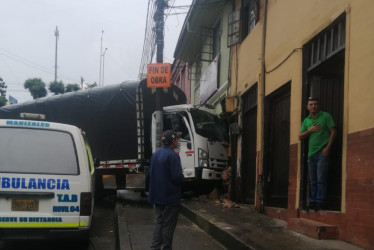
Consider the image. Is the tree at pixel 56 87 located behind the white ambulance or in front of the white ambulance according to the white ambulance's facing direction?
in front

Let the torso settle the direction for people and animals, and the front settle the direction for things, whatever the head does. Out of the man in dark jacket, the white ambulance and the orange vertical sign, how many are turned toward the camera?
1

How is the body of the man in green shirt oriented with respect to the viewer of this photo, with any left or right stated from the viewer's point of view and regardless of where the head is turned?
facing the viewer and to the left of the viewer

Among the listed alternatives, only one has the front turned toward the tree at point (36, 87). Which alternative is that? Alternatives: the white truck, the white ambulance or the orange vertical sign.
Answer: the white ambulance

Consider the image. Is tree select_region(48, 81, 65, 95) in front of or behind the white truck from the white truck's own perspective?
behind

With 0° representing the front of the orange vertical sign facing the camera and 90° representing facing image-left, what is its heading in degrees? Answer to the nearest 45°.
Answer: approximately 0°

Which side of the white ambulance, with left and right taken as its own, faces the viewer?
back

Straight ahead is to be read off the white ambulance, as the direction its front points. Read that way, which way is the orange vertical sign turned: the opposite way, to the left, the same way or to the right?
the opposite way

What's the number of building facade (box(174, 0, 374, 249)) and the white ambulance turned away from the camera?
1

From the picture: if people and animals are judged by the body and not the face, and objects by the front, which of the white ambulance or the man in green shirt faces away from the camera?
the white ambulance

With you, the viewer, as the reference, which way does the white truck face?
facing the viewer and to the right of the viewer

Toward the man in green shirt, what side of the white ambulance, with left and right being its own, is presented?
right

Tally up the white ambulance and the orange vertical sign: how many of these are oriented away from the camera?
1
